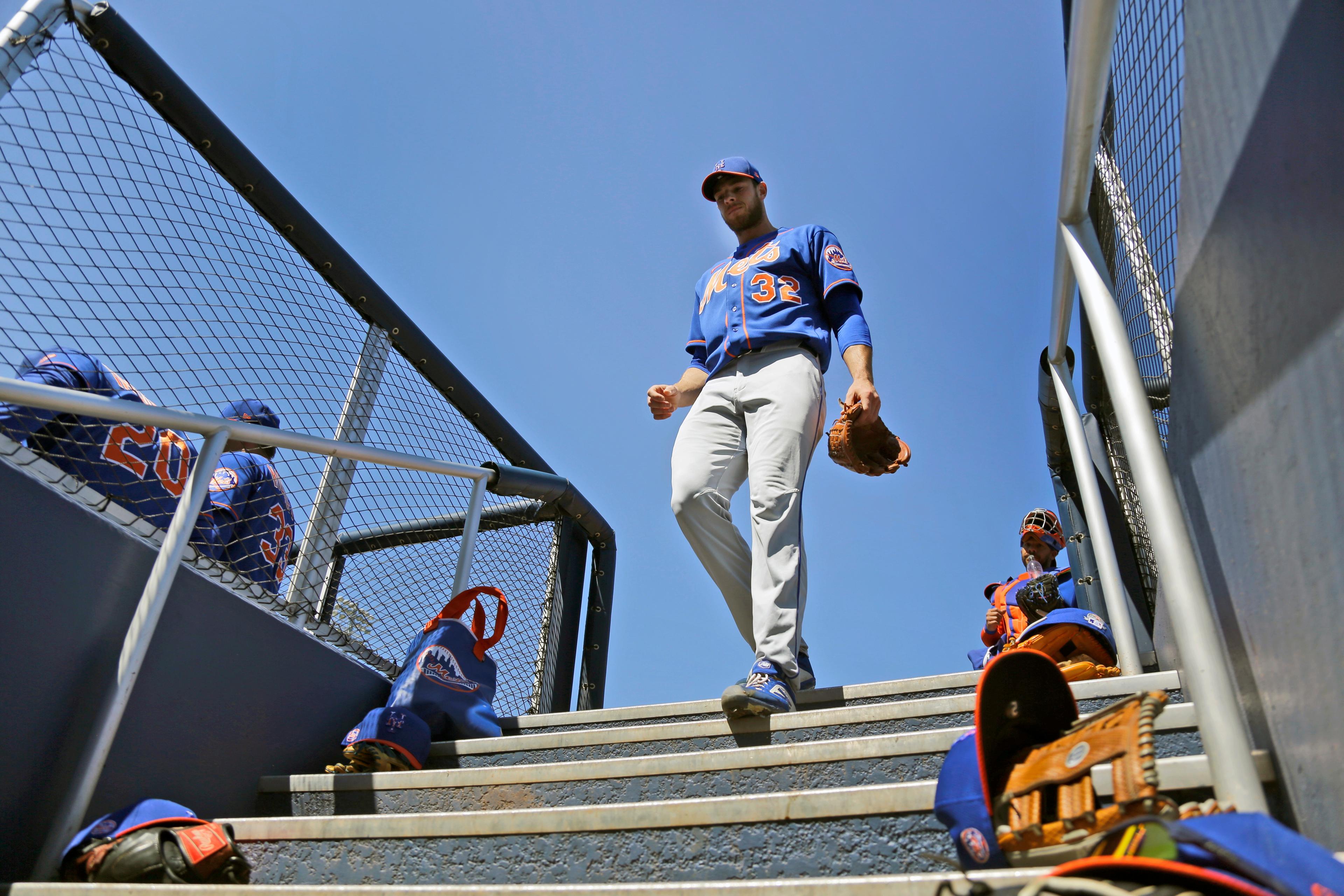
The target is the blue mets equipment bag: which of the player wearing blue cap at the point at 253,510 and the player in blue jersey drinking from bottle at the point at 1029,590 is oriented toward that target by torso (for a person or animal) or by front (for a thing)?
the player in blue jersey drinking from bottle

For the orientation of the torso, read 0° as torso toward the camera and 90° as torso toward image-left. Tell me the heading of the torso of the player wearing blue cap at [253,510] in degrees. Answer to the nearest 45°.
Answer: approximately 135°

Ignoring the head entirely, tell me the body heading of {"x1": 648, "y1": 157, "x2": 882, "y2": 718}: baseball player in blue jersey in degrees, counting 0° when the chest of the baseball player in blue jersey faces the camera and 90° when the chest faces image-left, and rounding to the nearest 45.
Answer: approximately 45°

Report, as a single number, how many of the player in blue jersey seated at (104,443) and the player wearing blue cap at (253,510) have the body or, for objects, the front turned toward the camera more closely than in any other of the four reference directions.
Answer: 0

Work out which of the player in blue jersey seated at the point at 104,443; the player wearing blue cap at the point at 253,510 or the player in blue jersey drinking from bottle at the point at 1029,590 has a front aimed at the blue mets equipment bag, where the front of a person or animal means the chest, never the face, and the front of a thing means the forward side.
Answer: the player in blue jersey drinking from bottle at the point at 1029,590

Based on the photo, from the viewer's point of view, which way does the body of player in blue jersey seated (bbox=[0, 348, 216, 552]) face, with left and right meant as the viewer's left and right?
facing away from the viewer and to the left of the viewer

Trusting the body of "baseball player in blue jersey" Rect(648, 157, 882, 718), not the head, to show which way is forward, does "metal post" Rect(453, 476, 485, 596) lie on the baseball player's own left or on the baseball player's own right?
on the baseball player's own right

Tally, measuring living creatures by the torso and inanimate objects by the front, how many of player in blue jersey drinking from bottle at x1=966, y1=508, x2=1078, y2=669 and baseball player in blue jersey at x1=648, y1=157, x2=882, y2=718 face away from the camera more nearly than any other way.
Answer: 0
